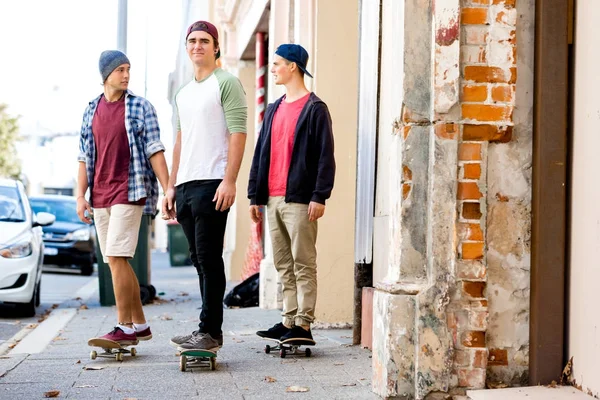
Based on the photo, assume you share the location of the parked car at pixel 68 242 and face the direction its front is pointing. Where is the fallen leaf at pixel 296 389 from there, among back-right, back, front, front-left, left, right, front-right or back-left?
front

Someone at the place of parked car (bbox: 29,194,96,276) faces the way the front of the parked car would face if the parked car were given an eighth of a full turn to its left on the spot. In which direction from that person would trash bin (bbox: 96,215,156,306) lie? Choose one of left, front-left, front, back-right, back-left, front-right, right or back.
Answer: front-right

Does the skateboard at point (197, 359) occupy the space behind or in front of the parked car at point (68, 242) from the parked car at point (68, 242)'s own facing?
in front

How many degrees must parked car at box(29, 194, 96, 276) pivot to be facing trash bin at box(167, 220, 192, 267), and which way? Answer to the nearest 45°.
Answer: approximately 135° to its left

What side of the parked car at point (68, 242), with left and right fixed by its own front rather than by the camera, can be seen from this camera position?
front

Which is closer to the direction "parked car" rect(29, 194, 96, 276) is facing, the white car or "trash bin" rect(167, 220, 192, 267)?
the white car

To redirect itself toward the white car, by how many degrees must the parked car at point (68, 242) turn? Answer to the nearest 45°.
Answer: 0° — it already faces it

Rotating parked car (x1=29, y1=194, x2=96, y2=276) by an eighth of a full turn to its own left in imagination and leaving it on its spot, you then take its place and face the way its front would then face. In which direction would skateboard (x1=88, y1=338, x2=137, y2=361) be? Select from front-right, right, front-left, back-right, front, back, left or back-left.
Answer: front-right

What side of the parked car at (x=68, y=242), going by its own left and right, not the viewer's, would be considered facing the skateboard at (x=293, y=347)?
front
